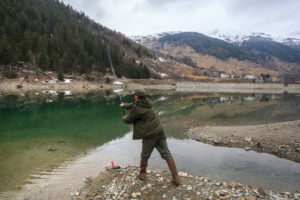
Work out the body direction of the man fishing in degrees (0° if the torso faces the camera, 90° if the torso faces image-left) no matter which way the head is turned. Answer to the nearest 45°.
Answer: approximately 135°
